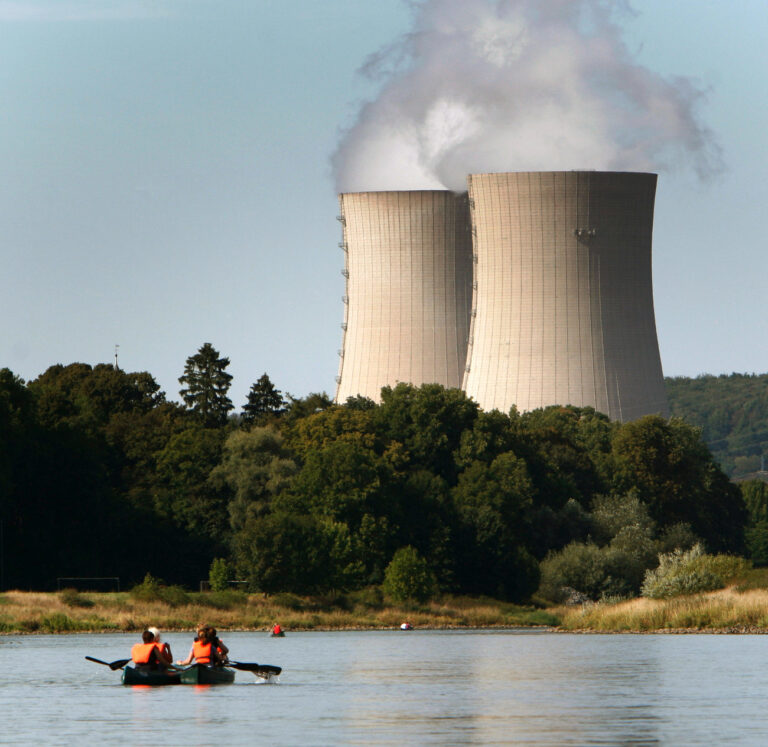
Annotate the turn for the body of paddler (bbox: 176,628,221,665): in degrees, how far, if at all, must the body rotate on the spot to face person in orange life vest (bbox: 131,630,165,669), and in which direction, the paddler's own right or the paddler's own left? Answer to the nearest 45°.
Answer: approximately 90° to the paddler's own left

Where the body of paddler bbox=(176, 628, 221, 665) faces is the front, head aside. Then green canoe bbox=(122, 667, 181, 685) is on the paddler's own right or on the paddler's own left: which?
on the paddler's own left

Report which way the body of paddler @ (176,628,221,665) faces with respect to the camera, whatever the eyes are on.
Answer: away from the camera

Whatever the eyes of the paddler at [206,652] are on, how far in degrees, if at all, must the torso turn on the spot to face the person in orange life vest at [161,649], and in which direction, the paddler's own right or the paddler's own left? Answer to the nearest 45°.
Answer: approximately 90° to the paddler's own left
